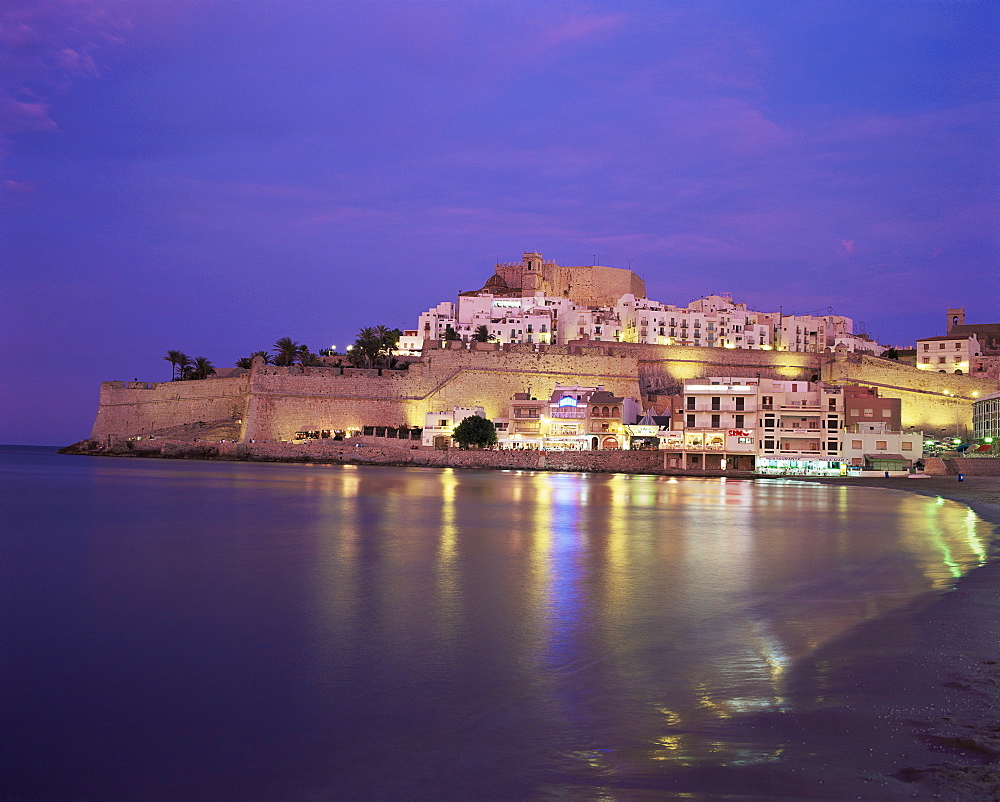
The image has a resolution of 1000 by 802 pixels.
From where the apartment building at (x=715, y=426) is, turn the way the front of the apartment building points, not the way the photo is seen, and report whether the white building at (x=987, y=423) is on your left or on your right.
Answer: on your left

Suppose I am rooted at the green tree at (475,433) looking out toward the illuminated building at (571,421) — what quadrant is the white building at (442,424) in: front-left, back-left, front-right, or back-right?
back-left

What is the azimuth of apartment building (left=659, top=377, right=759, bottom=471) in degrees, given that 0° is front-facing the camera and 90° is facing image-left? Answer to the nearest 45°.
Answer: approximately 0°

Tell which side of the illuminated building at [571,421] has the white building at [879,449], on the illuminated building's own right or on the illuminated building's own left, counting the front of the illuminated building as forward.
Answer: on the illuminated building's own left

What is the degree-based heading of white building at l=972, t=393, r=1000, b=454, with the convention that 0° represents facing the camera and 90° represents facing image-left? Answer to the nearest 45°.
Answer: approximately 45°

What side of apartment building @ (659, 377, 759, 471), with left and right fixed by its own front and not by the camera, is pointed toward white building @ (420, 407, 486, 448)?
right

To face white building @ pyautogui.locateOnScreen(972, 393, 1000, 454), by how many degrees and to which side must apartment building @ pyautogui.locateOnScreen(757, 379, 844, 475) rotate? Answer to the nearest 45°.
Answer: approximately 135° to its left
